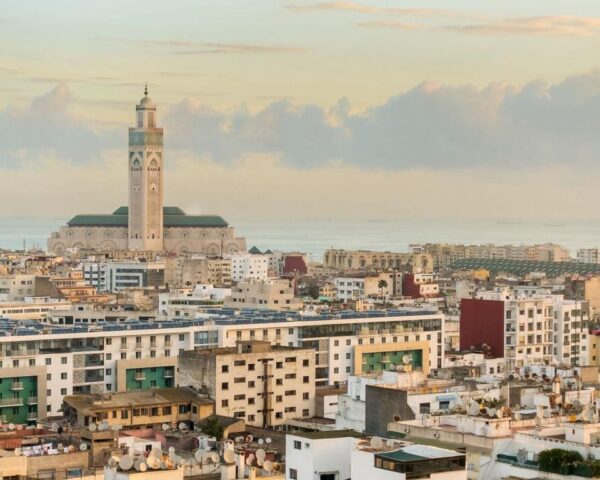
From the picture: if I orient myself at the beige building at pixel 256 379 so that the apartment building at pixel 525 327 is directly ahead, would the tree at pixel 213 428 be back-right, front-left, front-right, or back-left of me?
back-right

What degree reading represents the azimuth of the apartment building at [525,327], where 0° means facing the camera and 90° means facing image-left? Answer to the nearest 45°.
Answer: approximately 315°

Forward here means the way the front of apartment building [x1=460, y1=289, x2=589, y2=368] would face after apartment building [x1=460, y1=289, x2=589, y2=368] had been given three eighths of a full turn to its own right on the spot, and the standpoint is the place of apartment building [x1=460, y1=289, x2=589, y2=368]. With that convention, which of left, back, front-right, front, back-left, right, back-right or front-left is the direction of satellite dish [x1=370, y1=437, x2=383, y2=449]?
left

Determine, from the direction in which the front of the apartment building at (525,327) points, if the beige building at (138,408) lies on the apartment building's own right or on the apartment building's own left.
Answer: on the apartment building's own right

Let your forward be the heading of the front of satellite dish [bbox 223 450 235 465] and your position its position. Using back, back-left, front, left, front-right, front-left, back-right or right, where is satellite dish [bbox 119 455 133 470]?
right

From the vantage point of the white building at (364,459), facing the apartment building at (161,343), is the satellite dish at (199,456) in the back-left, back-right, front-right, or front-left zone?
front-left

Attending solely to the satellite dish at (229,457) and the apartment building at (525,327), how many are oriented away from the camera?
0

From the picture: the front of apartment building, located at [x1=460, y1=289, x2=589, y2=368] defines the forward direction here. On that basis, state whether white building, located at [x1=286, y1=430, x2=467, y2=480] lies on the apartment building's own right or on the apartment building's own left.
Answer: on the apartment building's own right

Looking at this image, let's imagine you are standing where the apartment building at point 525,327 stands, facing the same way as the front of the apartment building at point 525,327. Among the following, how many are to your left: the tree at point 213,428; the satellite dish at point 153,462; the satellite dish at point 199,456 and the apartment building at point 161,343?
0

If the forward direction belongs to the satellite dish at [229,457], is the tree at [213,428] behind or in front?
behind

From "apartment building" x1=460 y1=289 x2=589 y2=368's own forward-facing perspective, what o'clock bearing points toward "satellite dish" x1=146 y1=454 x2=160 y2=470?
The satellite dish is roughly at 2 o'clock from the apartment building.

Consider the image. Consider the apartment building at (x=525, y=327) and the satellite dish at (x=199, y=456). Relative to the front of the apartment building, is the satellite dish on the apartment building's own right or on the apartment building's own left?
on the apartment building's own right
